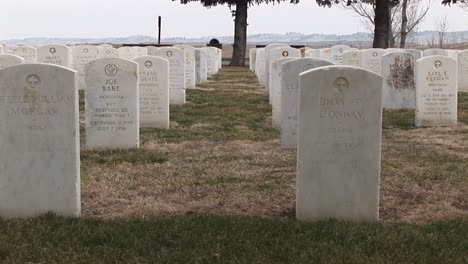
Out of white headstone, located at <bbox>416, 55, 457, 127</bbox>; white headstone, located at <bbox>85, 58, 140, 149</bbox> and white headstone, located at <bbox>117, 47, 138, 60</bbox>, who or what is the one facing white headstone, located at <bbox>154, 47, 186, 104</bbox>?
white headstone, located at <bbox>117, 47, 138, 60</bbox>

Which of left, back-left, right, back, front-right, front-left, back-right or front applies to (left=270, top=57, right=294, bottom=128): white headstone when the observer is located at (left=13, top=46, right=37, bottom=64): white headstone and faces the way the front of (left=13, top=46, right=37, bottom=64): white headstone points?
front-left

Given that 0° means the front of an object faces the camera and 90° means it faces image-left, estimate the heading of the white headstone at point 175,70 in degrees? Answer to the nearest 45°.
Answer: approximately 0°

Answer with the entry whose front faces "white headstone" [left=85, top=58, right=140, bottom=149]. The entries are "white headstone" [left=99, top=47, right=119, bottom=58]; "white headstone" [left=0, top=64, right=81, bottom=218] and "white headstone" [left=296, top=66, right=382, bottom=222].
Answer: "white headstone" [left=99, top=47, right=119, bottom=58]

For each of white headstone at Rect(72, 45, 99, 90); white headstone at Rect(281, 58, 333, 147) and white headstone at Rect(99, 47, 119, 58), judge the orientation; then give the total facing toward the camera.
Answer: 3

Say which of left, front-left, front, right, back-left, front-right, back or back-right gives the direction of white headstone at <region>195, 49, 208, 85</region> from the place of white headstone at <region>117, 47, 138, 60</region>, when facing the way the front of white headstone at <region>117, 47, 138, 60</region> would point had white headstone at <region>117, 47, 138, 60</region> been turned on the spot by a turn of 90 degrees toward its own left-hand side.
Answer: front

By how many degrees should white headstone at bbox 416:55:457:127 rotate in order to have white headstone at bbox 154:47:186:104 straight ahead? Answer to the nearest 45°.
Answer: approximately 90° to its right

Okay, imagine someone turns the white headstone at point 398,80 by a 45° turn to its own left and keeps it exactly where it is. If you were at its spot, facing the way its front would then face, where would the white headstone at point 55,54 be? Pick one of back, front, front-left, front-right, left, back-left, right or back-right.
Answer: back-right

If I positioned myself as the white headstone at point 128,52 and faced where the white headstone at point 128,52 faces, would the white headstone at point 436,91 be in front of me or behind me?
in front

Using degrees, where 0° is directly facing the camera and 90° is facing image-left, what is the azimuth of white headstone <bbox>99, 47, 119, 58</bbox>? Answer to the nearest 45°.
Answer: approximately 0°

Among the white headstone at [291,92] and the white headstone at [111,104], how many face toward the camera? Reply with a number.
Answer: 2

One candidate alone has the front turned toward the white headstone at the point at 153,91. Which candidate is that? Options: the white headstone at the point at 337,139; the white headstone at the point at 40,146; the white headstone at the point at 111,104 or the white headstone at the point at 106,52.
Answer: the white headstone at the point at 106,52

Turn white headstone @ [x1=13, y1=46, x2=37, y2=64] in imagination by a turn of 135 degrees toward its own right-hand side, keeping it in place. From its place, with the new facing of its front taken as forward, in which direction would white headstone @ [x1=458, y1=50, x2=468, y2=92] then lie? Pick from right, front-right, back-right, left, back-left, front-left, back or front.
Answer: back-right

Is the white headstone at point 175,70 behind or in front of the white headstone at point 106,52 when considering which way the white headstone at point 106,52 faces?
in front
